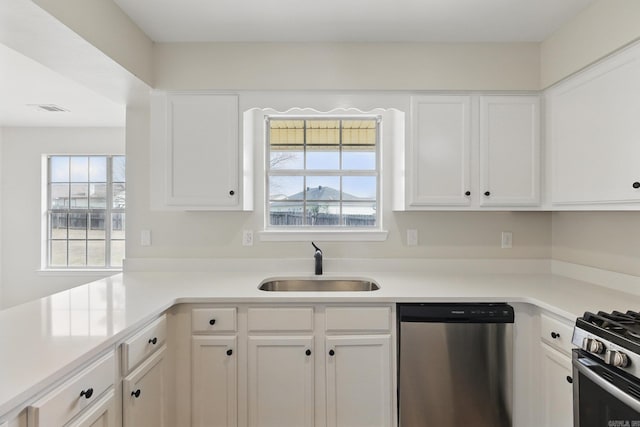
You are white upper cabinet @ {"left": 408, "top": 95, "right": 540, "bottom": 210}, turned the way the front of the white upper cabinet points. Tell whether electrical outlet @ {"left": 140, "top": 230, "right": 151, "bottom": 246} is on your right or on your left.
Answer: on your right

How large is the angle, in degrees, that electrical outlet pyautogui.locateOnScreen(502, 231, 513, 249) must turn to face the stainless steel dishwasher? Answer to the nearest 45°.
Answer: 0° — it already faces it

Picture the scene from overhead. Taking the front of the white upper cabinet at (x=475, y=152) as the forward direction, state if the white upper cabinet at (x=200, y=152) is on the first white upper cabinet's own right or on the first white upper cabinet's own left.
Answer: on the first white upper cabinet's own right

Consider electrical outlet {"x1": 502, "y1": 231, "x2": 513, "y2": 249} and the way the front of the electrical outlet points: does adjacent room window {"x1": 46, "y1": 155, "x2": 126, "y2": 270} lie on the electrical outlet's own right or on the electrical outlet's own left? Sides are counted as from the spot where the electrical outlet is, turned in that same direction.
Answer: on the electrical outlet's own right

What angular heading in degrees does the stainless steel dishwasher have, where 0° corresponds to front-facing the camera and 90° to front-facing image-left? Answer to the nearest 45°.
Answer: approximately 0°

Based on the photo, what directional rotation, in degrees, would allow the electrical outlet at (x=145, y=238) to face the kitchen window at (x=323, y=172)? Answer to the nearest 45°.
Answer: approximately 90° to its left
